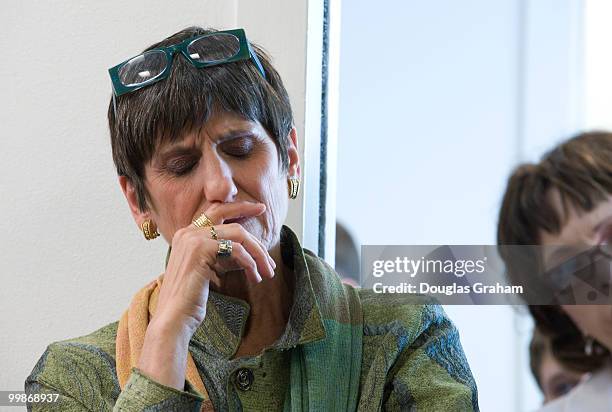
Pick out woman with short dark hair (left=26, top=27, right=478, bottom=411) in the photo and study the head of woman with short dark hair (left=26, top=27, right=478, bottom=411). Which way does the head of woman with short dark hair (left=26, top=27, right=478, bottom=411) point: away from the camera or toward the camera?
toward the camera

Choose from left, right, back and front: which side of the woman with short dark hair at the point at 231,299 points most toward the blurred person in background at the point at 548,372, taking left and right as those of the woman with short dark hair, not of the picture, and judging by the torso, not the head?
left

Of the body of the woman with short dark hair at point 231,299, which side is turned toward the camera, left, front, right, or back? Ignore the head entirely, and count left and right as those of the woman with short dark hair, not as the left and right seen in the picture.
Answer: front

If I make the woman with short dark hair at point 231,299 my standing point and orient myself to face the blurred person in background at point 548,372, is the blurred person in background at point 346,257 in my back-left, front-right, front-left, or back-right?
front-left
